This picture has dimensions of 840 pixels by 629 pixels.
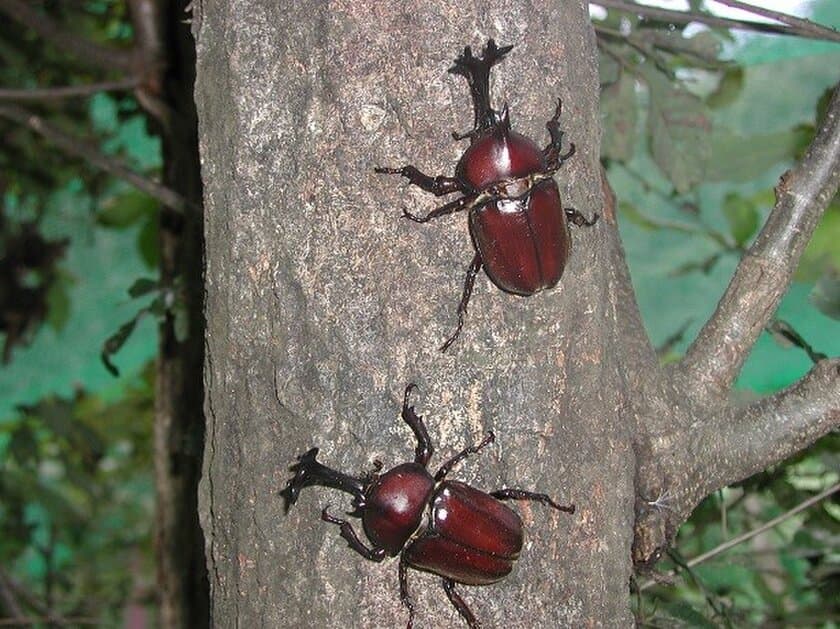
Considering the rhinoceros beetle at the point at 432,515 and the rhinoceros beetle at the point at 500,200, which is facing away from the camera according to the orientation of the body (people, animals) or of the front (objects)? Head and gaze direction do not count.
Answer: the rhinoceros beetle at the point at 500,200

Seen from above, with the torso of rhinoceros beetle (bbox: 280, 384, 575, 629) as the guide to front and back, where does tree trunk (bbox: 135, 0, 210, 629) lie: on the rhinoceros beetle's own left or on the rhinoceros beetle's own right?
on the rhinoceros beetle's own right

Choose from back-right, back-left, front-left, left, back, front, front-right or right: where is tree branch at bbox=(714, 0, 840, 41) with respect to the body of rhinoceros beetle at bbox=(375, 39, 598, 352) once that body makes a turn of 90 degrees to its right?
front-left

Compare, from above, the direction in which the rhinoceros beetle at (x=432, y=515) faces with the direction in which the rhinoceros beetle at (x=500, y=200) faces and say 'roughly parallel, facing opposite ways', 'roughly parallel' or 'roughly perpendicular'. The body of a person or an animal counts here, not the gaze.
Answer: roughly perpendicular

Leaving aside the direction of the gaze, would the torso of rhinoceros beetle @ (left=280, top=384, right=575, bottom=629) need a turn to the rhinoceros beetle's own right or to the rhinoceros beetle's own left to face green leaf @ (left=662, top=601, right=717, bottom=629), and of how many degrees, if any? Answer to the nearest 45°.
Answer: approximately 135° to the rhinoceros beetle's own right

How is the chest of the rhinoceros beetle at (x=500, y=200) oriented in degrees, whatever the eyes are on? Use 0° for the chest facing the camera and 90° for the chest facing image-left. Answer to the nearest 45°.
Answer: approximately 180°

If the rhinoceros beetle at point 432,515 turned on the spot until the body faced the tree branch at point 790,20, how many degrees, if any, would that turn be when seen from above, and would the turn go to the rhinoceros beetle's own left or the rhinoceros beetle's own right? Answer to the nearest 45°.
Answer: approximately 135° to the rhinoceros beetle's own right

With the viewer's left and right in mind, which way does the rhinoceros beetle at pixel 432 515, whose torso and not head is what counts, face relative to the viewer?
facing to the left of the viewer
